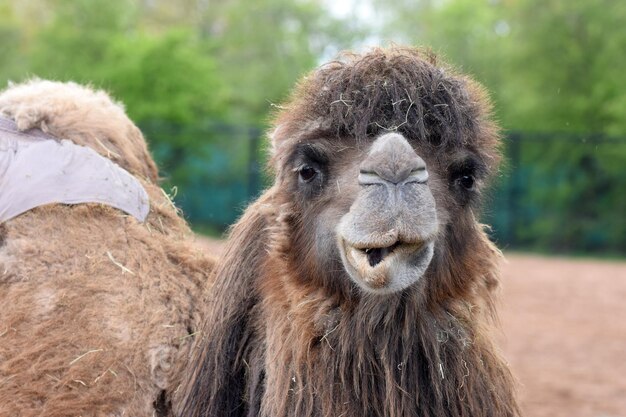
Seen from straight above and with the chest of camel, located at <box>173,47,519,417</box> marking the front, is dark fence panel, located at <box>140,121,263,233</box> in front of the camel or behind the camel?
behind

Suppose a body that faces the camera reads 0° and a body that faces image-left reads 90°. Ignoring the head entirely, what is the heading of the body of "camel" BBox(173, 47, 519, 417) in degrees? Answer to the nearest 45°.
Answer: approximately 0°

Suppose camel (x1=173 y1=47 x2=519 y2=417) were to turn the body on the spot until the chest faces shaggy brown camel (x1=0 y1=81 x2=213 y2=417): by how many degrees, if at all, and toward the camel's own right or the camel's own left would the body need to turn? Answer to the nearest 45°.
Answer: approximately 90° to the camel's own right
